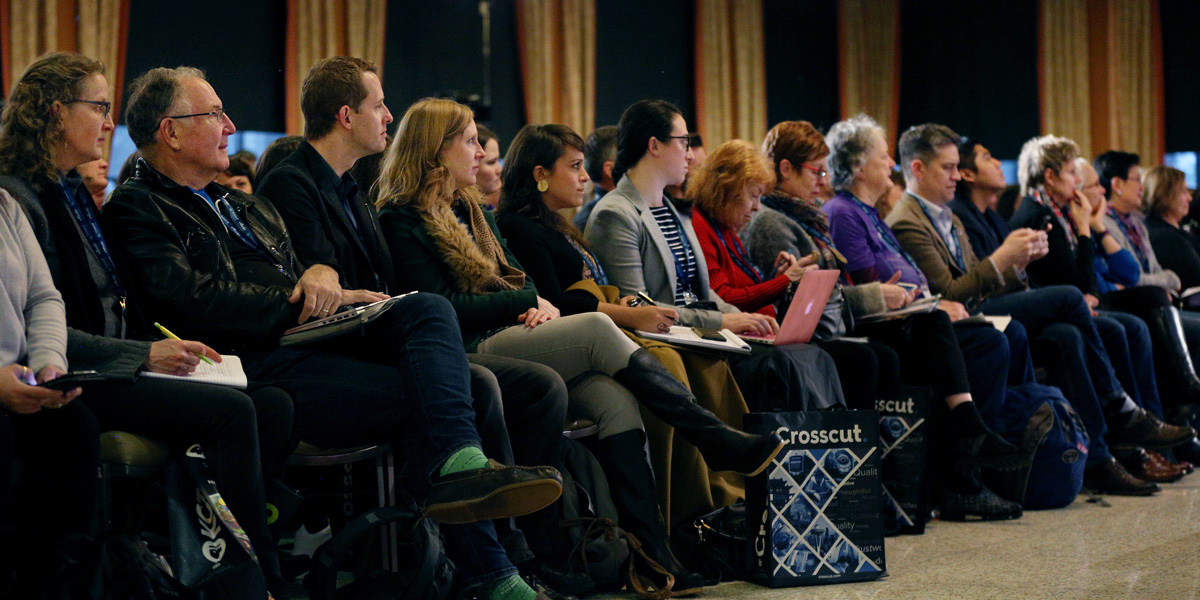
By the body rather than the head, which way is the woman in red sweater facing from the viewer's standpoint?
to the viewer's right

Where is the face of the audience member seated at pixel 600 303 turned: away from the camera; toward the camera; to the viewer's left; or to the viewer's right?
to the viewer's right

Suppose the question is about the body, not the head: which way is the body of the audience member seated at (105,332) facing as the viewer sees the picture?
to the viewer's right

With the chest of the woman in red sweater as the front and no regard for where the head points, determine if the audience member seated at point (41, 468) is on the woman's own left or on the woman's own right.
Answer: on the woman's own right

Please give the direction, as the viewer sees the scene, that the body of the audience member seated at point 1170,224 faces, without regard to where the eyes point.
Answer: to the viewer's right

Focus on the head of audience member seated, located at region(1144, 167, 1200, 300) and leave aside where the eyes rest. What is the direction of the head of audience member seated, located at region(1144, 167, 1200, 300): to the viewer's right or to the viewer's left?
to the viewer's right

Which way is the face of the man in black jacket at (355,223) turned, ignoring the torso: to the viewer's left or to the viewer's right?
to the viewer's right

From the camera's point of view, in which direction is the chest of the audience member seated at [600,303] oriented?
to the viewer's right

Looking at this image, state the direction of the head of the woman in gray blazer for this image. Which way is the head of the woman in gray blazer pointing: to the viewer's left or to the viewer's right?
to the viewer's right

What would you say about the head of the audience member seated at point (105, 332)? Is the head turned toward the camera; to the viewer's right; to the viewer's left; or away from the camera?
to the viewer's right

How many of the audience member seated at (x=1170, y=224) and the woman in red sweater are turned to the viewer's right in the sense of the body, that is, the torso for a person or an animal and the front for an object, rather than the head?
2

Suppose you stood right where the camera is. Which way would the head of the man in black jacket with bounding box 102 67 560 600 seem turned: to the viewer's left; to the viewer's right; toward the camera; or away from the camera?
to the viewer's right

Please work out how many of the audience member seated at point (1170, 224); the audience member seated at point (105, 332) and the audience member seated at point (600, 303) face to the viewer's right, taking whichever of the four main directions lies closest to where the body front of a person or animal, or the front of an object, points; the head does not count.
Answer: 3
